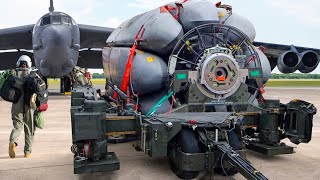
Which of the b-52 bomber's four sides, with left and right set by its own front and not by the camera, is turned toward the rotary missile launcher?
front

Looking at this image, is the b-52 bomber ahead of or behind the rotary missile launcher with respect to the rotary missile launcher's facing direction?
behind

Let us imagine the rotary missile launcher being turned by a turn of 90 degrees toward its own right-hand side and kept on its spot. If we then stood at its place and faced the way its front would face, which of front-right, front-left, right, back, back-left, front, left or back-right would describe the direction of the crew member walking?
front-right

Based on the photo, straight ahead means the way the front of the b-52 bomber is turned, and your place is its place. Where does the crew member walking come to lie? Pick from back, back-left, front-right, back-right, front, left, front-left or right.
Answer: front

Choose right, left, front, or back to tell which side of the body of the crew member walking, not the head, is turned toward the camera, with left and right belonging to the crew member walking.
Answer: front

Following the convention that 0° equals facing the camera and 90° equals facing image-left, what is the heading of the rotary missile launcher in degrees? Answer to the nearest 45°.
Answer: approximately 315°

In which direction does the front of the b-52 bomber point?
toward the camera

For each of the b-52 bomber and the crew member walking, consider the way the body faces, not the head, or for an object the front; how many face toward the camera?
2

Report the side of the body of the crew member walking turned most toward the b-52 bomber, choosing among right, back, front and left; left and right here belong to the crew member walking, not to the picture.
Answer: back
